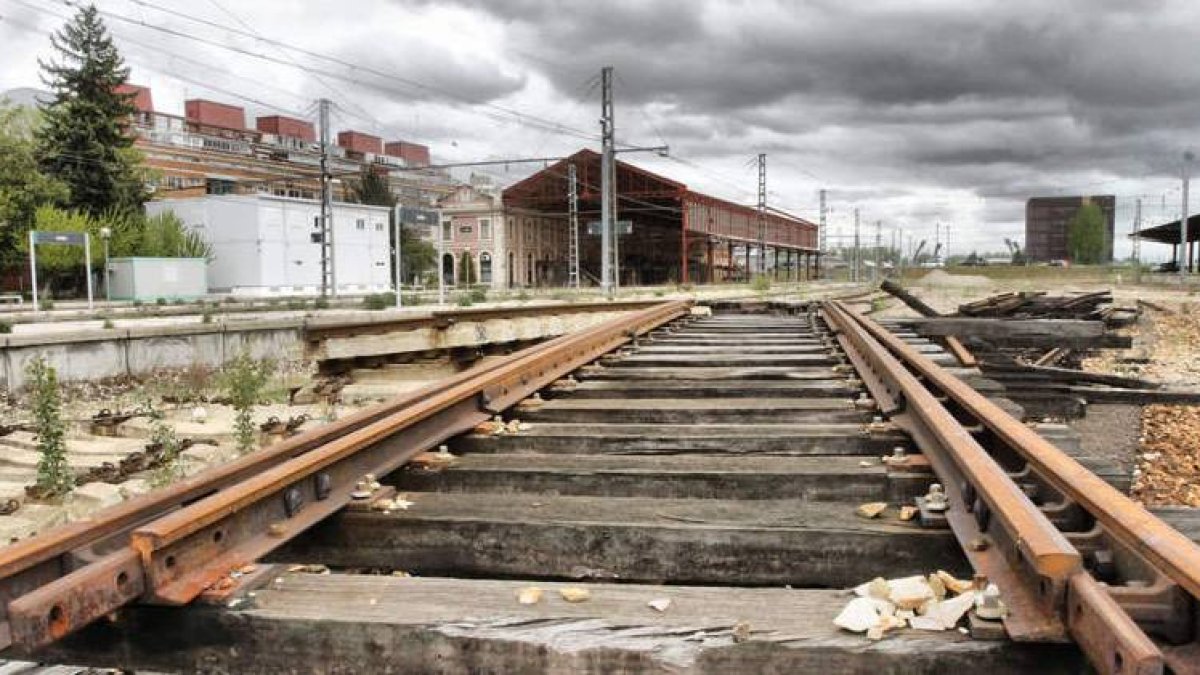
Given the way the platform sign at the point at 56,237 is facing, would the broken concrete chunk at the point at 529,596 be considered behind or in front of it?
in front

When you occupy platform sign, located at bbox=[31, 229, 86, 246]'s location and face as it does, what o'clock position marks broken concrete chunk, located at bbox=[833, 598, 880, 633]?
The broken concrete chunk is roughly at 12 o'clock from the platform sign.

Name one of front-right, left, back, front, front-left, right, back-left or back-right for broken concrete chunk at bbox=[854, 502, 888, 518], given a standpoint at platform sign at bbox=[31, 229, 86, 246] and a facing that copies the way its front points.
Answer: front

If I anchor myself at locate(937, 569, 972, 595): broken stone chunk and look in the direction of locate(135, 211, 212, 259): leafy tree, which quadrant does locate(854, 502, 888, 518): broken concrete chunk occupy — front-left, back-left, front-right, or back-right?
front-right

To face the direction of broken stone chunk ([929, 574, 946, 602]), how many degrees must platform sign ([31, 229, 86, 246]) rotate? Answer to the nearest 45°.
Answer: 0° — it already faces it

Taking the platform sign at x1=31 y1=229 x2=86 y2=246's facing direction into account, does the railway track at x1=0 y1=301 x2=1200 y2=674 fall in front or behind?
in front

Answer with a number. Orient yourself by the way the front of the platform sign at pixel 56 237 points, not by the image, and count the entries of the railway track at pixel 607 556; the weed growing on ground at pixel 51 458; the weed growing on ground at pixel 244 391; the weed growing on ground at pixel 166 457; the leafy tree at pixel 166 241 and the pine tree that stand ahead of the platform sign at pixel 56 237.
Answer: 4

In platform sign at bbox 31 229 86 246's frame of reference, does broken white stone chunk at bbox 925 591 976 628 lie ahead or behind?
ahead

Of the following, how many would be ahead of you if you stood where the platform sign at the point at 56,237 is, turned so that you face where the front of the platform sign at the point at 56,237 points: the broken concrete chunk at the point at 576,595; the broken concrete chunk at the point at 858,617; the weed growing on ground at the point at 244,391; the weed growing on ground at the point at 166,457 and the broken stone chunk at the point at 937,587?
5

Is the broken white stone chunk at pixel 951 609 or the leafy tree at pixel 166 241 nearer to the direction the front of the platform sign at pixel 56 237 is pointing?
the broken white stone chunk

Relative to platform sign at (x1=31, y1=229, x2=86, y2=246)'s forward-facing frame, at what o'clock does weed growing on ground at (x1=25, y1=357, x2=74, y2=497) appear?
The weed growing on ground is roughly at 12 o'clock from the platform sign.

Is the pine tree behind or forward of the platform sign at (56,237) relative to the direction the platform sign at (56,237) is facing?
behind

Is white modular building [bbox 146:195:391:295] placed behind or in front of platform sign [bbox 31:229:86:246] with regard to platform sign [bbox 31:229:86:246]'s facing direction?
behind

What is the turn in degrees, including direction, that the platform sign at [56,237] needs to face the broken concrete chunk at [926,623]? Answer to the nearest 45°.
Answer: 0° — it already faces it

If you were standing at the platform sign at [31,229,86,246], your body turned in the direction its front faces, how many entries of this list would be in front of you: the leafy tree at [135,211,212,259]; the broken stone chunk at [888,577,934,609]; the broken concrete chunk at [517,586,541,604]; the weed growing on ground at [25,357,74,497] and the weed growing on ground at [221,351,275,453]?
4

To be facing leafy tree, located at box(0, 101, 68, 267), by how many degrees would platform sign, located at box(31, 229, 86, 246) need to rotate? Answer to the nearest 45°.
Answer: approximately 180°

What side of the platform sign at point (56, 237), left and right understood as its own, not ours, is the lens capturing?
front

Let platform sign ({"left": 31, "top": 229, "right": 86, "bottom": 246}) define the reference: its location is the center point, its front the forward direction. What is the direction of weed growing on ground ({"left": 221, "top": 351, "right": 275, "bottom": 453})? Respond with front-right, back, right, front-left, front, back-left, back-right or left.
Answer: front
